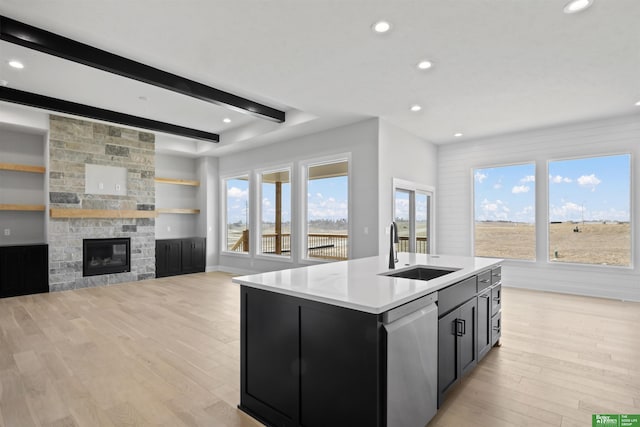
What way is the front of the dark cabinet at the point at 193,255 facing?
toward the camera

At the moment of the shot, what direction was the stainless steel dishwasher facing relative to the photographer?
facing the viewer and to the right of the viewer

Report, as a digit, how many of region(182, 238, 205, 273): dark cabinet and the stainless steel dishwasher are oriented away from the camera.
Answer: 0

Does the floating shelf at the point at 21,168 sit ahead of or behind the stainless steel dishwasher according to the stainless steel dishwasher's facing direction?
behind

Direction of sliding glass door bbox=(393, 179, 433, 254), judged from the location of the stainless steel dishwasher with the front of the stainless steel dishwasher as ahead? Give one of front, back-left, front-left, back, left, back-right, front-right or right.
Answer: back-left

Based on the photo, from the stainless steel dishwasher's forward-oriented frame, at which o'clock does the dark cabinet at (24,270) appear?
The dark cabinet is roughly at 5 o'clock from the stainless steel dishwasher.

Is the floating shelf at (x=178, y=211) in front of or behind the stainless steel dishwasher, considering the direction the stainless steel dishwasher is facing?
behind

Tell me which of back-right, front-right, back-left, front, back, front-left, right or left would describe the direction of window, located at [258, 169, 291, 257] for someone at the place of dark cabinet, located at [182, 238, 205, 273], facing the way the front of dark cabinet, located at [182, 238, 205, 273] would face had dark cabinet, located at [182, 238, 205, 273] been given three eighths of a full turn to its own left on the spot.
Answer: right

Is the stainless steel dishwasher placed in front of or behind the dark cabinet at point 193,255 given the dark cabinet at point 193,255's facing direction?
in front

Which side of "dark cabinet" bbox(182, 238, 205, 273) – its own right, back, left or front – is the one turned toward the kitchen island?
front

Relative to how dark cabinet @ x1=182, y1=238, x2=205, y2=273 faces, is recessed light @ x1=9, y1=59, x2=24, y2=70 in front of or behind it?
in front
